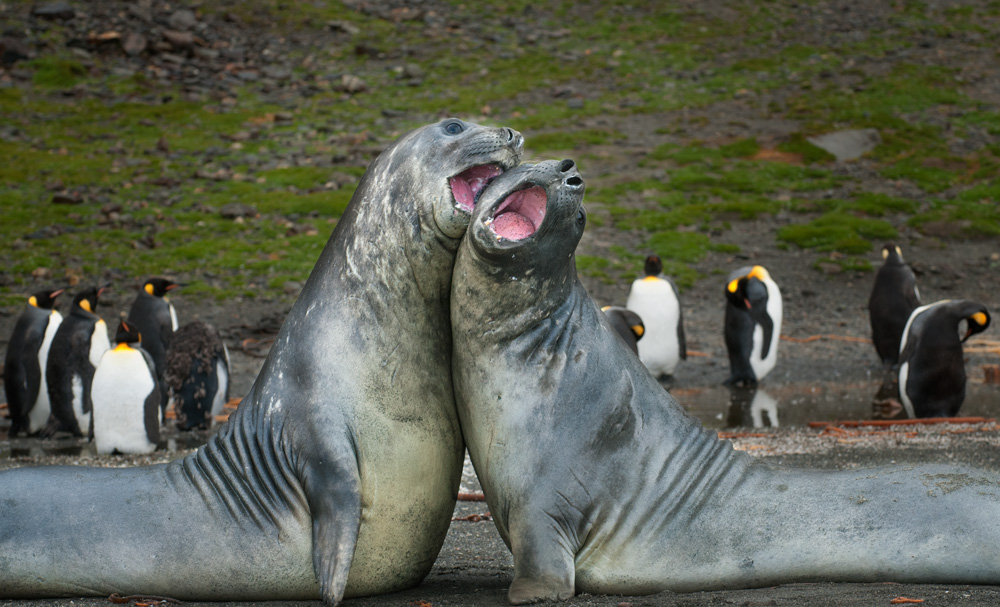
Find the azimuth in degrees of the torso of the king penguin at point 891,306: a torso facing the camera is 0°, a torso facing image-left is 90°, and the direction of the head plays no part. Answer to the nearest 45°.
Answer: approximately 180°

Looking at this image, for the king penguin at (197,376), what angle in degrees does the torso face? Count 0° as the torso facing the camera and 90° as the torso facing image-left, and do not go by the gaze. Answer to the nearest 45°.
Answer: approximately 225°

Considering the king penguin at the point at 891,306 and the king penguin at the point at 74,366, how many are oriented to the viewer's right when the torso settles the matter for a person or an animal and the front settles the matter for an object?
1

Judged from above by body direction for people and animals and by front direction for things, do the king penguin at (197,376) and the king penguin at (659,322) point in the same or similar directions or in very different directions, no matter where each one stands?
very different directions

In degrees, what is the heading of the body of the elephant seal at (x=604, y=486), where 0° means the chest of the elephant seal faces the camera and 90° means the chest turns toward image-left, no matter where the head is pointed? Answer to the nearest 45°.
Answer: approximately 90°

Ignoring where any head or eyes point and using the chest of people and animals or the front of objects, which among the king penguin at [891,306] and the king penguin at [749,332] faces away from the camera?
the king penguin at [891,306]

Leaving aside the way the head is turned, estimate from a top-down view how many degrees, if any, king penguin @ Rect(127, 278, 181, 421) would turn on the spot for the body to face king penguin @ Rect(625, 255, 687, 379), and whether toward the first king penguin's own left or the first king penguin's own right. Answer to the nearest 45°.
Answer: approximately 45° to the first king penguin's own right

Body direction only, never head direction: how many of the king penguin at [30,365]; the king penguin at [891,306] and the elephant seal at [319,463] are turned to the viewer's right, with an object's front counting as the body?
2

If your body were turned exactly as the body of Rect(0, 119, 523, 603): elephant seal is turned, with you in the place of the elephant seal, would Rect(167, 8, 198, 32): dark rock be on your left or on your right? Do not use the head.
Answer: on your left

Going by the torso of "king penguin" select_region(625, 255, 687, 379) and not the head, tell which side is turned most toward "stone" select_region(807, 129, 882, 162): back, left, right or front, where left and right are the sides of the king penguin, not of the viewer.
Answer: back

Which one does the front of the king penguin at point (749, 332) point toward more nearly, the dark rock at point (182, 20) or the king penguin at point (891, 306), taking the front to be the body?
the king penguin

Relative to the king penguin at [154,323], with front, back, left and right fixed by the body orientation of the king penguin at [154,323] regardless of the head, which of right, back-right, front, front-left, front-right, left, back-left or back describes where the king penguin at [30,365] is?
back

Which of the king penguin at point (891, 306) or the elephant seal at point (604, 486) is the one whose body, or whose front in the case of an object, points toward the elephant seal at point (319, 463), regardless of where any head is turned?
the elephant seal at point (604, 486)

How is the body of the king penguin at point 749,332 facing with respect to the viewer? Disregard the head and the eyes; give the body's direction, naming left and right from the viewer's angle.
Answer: facing to the right of the viewer

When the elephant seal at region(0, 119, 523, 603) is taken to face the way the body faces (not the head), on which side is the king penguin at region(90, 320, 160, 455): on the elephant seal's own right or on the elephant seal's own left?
on the elephant seal's own left

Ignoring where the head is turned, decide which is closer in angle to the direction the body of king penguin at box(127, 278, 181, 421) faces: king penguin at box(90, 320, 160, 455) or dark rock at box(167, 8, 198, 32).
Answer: the dark rock
